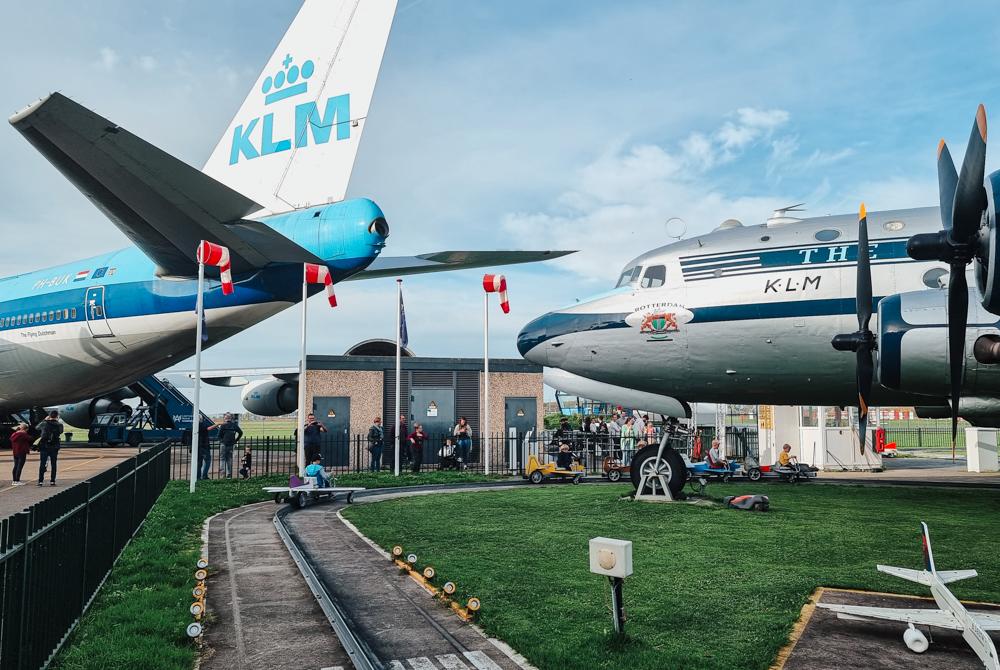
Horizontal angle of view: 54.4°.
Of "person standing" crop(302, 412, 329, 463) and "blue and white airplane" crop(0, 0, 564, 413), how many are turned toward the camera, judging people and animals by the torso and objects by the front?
1

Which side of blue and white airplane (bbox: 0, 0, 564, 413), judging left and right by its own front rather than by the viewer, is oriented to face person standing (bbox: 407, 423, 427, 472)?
back

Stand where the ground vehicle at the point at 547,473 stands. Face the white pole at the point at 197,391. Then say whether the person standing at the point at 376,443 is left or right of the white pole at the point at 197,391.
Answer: right

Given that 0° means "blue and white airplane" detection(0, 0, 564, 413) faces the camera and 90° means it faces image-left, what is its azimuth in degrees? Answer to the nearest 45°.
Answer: approximately 135°

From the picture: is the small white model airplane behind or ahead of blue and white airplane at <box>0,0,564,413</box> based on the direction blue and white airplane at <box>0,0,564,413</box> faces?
behind

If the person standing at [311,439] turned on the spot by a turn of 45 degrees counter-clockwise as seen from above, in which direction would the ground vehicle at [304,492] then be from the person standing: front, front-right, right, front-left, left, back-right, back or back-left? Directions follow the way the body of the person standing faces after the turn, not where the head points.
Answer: front-right

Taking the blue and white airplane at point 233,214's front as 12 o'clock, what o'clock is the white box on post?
The white box on post is roughly at 7 o'clock from the blue and white airplane.

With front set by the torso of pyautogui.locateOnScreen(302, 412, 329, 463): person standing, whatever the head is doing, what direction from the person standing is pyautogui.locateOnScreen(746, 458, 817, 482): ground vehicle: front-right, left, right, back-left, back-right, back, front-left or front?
left

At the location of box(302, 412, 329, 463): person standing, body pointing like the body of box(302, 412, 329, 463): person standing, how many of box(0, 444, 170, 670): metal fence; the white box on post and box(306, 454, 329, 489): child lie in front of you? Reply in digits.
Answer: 3

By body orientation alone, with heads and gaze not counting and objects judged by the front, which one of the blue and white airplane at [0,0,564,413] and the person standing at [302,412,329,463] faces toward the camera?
the person standing

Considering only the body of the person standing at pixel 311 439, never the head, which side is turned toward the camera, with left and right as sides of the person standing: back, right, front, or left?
front
